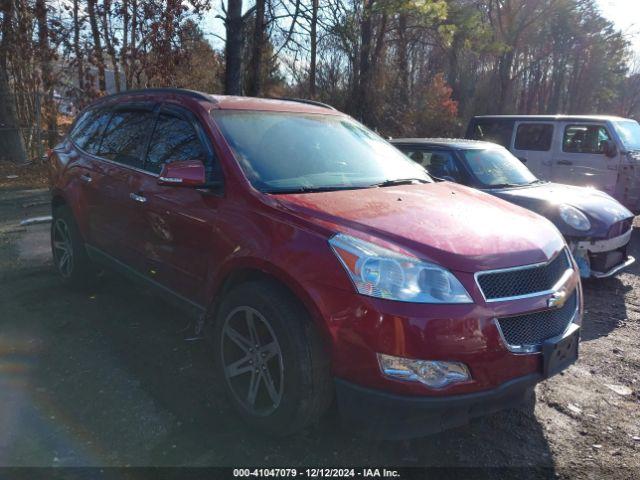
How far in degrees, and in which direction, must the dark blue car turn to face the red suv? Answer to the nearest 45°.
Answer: approximately 45° to its right

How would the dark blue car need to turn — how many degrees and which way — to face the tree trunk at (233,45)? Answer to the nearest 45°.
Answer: approximately 180°

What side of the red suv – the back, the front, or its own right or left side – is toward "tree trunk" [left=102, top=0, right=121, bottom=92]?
back

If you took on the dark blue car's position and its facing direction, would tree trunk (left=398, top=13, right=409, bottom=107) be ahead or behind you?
behind

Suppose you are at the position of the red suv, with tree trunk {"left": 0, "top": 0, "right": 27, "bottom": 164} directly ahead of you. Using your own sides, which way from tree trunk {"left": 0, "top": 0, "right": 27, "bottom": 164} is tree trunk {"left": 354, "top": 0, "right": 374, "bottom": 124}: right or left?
right

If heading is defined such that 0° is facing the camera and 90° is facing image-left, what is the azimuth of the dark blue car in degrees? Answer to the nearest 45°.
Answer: approximately 315°

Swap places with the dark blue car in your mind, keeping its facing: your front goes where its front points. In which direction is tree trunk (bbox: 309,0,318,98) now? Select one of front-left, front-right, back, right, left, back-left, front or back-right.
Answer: back

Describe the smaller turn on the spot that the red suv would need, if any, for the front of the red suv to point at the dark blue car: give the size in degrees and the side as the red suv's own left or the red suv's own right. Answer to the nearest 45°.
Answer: approximately 90° to the red suv's own left

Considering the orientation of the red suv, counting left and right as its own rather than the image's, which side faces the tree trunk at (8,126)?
back

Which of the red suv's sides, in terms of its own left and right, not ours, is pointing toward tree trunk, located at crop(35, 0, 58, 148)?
back

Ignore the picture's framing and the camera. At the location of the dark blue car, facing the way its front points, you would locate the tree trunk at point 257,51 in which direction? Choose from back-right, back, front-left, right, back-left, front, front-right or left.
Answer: back

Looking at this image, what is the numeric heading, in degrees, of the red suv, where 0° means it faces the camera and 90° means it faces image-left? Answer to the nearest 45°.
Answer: approximately 315°

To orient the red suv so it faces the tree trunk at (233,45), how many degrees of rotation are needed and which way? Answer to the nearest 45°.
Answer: approximately 135° to its left
